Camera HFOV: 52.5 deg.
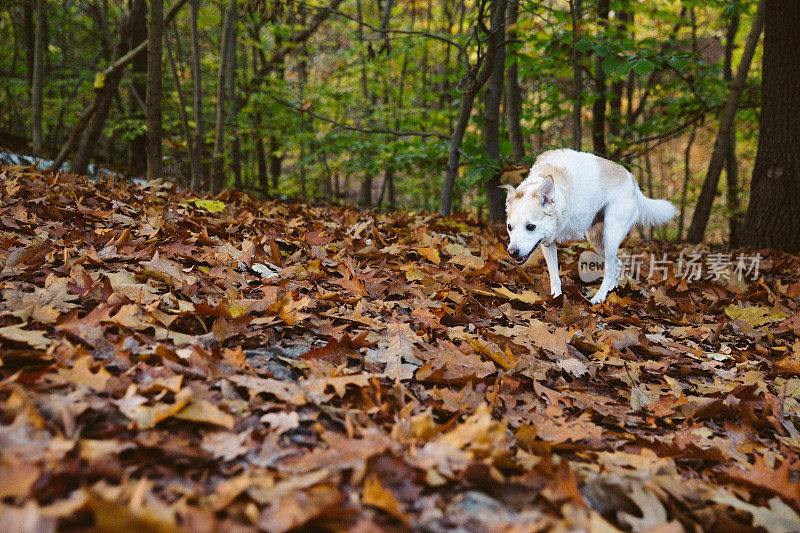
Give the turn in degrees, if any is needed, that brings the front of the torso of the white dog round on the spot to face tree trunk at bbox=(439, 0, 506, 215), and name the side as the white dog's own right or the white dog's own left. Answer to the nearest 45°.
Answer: approximately 90° to the white dog's own right

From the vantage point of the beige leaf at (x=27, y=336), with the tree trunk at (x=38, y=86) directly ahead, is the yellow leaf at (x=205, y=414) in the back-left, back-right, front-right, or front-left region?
back-right

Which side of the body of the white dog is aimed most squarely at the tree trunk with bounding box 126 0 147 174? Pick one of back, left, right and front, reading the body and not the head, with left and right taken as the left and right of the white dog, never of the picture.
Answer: right

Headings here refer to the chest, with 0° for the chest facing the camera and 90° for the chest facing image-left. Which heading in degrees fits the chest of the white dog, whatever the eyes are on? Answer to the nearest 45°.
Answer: approximately 45°

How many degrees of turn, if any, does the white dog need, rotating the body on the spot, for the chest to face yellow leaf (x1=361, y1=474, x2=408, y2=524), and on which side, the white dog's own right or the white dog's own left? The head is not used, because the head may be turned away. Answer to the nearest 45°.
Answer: approximately 45° to the white dog's own left

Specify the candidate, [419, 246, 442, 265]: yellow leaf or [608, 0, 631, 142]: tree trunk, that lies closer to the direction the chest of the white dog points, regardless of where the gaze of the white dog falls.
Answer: the yellow leaf

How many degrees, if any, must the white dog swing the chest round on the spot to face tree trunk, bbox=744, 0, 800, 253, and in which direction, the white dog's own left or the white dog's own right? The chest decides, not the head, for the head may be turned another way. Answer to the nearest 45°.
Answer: approximately 180°

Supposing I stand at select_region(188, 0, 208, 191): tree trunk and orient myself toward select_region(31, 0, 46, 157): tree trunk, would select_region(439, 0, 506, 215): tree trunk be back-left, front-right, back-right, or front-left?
back-right

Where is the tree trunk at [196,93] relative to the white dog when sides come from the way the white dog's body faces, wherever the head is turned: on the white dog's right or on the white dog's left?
on the white dog's right
